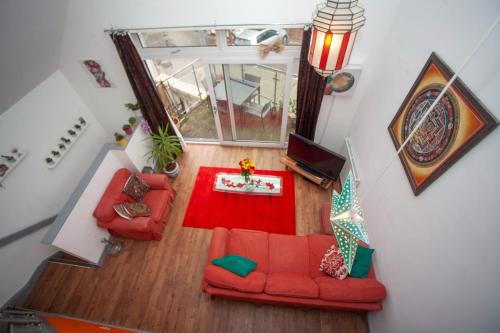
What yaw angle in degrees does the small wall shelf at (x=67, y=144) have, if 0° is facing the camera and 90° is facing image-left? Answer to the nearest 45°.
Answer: approximately 315°

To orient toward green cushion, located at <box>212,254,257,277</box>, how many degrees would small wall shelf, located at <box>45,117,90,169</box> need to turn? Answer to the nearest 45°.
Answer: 0° — it already faces it

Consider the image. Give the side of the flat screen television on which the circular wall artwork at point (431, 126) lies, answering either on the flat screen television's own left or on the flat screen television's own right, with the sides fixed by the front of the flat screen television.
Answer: on the flat screen television's own left
